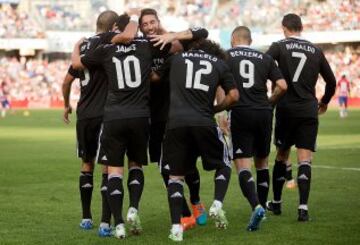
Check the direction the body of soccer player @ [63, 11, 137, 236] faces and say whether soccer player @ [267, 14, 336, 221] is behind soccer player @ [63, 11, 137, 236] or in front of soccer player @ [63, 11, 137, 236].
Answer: in front

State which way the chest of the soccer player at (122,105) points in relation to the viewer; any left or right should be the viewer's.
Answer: facing away from the viewer

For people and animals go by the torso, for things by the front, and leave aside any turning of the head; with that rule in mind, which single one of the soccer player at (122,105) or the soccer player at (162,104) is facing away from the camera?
the soccer player at (122,105)

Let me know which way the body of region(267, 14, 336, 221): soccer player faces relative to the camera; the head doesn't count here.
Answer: away from the camera

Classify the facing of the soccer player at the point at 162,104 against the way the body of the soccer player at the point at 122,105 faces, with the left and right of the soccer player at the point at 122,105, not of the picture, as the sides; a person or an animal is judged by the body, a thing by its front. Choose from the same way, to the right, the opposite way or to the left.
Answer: the opposite way

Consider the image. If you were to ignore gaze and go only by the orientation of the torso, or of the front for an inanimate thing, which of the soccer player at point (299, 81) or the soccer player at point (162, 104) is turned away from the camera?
the soccer player at point (299, 81)

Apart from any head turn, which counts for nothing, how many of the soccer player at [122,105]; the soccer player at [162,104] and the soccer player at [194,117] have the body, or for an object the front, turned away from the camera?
2

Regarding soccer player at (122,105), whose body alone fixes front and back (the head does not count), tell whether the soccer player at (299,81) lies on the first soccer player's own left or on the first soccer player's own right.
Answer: on the first soccer player's own right

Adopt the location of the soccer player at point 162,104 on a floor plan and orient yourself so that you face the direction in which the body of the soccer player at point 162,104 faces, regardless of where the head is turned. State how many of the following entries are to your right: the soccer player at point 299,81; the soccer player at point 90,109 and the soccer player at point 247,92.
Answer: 1

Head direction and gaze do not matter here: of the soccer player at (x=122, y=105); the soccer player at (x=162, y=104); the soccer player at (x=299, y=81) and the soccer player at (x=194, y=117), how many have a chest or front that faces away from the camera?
3

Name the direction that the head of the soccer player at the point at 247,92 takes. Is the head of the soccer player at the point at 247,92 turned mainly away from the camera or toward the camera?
away from the camera

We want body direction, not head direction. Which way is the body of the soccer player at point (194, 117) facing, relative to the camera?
away from the camera

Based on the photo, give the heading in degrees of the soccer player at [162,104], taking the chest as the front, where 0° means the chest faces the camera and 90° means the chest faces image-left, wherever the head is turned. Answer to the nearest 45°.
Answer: approximately 0°

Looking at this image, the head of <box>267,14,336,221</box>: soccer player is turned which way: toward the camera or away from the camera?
away from the camera
